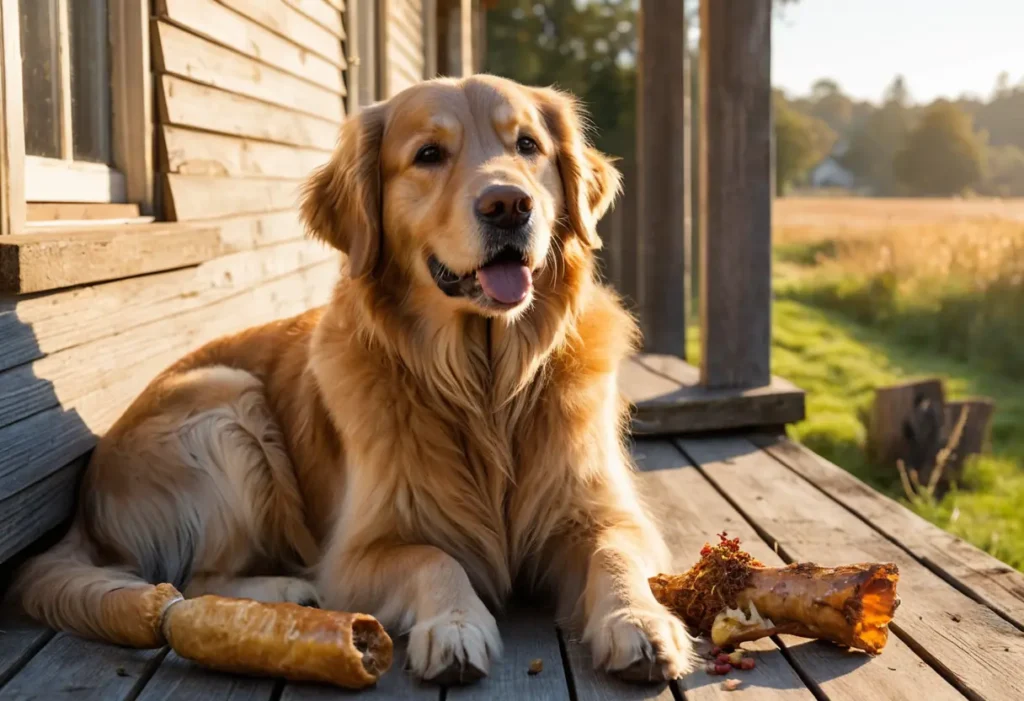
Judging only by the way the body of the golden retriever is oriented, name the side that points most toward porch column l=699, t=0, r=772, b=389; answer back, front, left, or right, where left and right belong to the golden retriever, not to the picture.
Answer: left

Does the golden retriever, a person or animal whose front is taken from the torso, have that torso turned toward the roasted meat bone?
yes

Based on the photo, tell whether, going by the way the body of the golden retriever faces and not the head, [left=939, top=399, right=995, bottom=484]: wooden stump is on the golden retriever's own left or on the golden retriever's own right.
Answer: on the golden retriever's own left

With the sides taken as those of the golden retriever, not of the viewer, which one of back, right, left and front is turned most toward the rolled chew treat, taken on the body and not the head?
right

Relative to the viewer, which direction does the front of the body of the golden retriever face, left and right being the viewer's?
facing the viewer and to the right of the viewer

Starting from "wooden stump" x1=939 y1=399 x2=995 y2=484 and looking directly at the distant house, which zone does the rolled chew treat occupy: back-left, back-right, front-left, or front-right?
back-left

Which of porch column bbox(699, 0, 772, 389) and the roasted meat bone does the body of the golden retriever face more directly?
the roasted meat bone

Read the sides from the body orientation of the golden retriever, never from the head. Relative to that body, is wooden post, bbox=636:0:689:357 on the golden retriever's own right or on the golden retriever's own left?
on the golden retriever's own left

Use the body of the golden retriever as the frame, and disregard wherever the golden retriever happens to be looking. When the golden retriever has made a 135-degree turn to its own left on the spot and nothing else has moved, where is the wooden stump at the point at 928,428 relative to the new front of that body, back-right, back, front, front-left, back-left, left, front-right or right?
front-right
